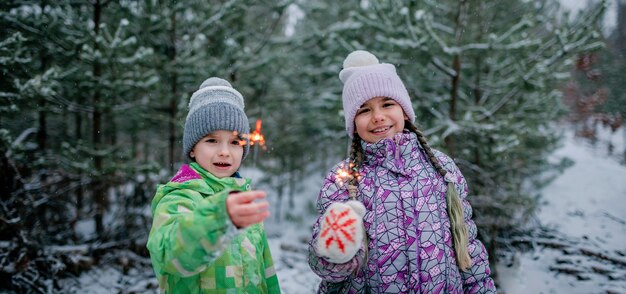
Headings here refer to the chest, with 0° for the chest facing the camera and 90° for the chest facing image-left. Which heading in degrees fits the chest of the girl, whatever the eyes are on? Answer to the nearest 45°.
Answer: approximately 0°

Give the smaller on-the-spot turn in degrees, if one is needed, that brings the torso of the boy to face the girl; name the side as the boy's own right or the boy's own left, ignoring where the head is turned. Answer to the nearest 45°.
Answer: approximately 45° to the boy's own left

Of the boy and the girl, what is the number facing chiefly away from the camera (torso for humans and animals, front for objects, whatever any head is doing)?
0

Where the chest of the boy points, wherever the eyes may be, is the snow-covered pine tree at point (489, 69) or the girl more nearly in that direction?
the girl

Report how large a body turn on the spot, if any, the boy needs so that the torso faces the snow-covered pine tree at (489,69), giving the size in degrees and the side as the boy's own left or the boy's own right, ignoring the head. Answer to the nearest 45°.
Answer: approximately 90° to the boy's own left

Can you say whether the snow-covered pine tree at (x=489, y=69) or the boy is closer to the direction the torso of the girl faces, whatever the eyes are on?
the boy

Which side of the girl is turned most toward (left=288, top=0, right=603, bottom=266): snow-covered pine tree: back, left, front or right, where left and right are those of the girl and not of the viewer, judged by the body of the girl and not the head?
back

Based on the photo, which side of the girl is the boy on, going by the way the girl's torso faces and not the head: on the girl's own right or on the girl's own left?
on the girl's own right
